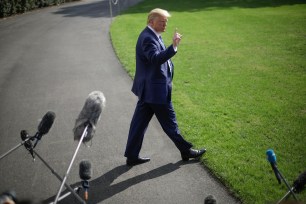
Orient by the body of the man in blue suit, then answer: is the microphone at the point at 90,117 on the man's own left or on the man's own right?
on the man's own right

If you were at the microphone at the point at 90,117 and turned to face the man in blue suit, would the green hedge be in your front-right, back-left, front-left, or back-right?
front-left

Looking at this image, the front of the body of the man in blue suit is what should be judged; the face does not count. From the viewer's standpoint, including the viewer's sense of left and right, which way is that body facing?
facing to the right of the viewer

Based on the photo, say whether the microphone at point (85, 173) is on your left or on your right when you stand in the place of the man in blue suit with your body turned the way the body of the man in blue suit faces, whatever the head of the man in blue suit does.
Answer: on your right

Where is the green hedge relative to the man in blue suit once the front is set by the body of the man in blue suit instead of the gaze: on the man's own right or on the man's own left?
on the man's own left

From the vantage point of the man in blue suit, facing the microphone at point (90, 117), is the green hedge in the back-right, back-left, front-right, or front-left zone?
back-right
